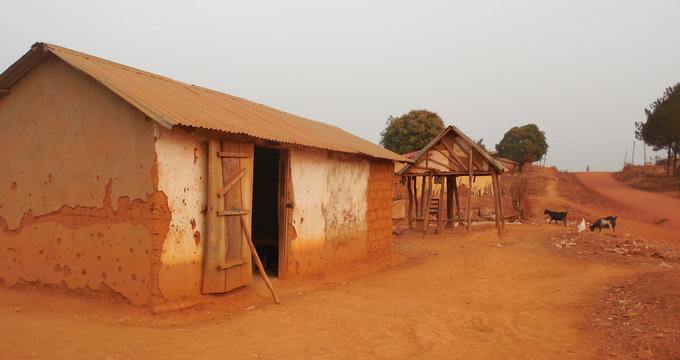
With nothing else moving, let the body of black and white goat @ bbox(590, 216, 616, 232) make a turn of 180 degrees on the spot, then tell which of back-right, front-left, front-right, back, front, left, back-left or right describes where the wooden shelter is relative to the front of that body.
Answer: back-right

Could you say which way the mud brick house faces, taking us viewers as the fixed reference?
facing the viewer and to the right of the viewer

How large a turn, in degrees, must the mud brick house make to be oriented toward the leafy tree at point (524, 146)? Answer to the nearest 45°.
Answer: approximately 90° to its left

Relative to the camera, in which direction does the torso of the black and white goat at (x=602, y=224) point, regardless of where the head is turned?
to the viewer's left

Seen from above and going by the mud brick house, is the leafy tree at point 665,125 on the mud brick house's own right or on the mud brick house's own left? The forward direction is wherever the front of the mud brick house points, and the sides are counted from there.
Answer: on the mud brick house's own left

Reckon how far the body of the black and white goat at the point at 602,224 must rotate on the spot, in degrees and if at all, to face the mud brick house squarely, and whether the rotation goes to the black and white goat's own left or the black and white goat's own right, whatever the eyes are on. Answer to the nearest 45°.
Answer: approximately 45° to the black and white goat's own left

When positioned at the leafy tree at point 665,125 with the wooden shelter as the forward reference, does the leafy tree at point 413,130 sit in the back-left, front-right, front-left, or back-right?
front-right

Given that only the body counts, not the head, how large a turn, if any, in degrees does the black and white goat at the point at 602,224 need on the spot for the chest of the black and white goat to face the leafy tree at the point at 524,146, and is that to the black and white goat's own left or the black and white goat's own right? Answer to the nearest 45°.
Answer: approximately 90° to the black and white goat's own right

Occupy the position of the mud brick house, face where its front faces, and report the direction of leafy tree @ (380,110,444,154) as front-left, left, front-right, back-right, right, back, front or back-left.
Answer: left

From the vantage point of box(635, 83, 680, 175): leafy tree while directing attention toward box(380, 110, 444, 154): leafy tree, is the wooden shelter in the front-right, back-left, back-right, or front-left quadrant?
front-left

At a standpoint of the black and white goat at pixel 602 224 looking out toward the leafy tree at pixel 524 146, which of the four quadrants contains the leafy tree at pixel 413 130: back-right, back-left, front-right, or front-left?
front-left

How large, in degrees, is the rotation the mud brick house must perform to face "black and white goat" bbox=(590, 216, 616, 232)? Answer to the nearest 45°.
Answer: approximately 45° to its left

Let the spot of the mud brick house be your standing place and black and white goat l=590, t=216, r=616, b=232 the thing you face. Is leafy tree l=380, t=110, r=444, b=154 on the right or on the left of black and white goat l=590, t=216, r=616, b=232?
left
